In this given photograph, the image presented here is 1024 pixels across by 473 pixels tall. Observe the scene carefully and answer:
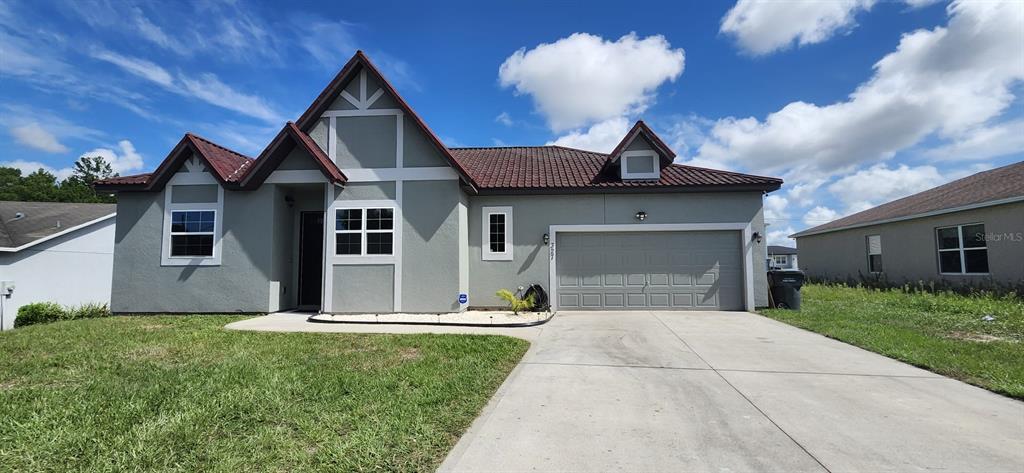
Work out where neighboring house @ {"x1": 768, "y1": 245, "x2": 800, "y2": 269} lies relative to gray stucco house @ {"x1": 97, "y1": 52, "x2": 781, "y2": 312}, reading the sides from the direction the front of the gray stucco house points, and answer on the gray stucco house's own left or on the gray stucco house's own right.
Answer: on the gray stucco house's own left

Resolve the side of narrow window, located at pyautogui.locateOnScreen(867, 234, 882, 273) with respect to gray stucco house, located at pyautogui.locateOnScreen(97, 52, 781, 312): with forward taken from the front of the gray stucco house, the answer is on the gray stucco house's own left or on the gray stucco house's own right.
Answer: on the gray stucco house's own left

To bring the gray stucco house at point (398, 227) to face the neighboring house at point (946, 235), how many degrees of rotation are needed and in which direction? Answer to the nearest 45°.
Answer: approximately 90° to its left

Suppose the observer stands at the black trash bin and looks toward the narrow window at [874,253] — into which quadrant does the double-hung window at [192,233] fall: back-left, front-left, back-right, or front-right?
back-left

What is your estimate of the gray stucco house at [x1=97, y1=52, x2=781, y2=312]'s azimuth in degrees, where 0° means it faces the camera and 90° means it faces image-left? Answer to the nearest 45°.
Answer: approximately 0°

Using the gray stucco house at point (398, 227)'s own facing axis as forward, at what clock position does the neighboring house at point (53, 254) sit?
The neighboring house is roughly at 4 o'clock from the gray stucco house.

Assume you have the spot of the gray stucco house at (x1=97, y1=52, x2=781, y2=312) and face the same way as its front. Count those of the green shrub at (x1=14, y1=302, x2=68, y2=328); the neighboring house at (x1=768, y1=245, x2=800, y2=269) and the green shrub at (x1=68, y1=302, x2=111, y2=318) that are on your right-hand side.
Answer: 2

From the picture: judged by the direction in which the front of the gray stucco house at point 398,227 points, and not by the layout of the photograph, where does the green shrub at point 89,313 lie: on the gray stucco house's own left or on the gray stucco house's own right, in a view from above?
on the gray stucco house's own right

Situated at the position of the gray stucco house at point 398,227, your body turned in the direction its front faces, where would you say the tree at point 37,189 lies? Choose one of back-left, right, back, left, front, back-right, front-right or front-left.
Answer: back-right

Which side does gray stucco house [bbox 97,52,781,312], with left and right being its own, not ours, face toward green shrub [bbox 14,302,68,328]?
right

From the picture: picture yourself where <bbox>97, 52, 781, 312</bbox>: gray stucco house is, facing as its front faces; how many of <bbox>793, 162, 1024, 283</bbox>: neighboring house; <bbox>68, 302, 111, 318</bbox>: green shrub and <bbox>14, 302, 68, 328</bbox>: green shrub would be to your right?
2

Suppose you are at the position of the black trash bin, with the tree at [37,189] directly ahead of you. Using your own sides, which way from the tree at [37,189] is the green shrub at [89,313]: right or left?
left
